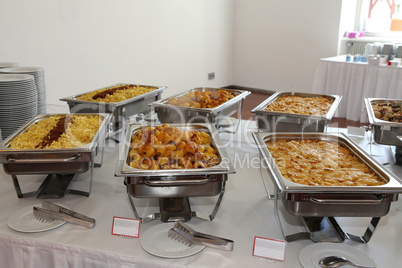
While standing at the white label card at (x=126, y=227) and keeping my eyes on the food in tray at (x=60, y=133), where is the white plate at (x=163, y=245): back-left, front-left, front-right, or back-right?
back-right

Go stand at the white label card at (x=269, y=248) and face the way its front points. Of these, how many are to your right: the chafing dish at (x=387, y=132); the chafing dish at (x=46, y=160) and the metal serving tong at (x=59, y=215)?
2

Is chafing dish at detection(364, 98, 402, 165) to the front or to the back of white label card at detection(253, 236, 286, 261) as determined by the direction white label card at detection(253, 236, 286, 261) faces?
to the back

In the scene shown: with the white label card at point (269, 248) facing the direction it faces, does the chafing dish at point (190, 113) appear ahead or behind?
behind

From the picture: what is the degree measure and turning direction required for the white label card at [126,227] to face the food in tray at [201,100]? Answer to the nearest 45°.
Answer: approximately 135° to its left

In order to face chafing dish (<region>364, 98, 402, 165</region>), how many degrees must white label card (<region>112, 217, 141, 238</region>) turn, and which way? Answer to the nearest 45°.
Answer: approximately 90° to its left

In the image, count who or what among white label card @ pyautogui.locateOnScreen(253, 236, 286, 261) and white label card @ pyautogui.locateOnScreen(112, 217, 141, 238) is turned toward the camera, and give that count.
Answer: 2

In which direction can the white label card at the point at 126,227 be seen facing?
toward the camera

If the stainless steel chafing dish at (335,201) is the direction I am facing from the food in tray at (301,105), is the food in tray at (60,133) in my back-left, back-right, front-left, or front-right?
front-right

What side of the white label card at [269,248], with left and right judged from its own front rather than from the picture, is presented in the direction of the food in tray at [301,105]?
back

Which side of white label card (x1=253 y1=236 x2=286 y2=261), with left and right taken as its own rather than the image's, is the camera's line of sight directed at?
front

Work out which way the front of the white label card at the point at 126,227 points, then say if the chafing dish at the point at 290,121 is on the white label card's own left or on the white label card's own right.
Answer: on the white label card's own left

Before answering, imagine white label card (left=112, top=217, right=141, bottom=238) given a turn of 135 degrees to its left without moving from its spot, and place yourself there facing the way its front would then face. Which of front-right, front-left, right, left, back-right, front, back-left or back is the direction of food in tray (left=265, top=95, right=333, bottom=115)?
front
